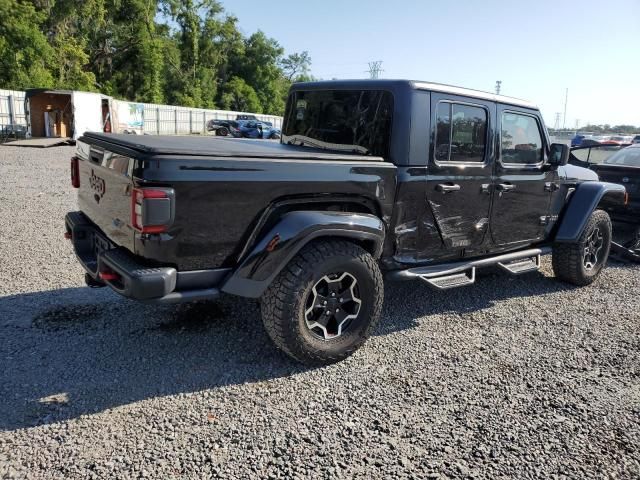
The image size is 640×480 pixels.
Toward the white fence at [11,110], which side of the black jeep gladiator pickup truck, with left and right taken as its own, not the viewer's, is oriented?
left

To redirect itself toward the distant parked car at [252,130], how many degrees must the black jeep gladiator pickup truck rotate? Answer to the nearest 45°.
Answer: approximately 45° to its left

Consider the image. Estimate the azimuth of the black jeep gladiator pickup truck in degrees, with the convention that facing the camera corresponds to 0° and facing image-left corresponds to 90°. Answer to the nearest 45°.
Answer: approximately 225°

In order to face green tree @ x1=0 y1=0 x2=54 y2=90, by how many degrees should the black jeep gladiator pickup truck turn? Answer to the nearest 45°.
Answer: approximately 90° to its left

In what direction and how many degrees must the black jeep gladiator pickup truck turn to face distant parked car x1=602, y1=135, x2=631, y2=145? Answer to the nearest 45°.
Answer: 0° — it already faces it

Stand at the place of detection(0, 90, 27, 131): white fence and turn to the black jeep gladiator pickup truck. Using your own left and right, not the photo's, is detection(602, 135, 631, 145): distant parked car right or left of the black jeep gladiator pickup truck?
left

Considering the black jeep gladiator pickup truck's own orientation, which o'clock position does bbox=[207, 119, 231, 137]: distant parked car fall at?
The distant parked car is roughly at 10 o'clock from the black jeep gladiator pickup truck.

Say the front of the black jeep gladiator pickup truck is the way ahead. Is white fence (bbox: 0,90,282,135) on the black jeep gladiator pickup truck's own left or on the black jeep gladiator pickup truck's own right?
on the black jeep gladiator pickup truck's own left
